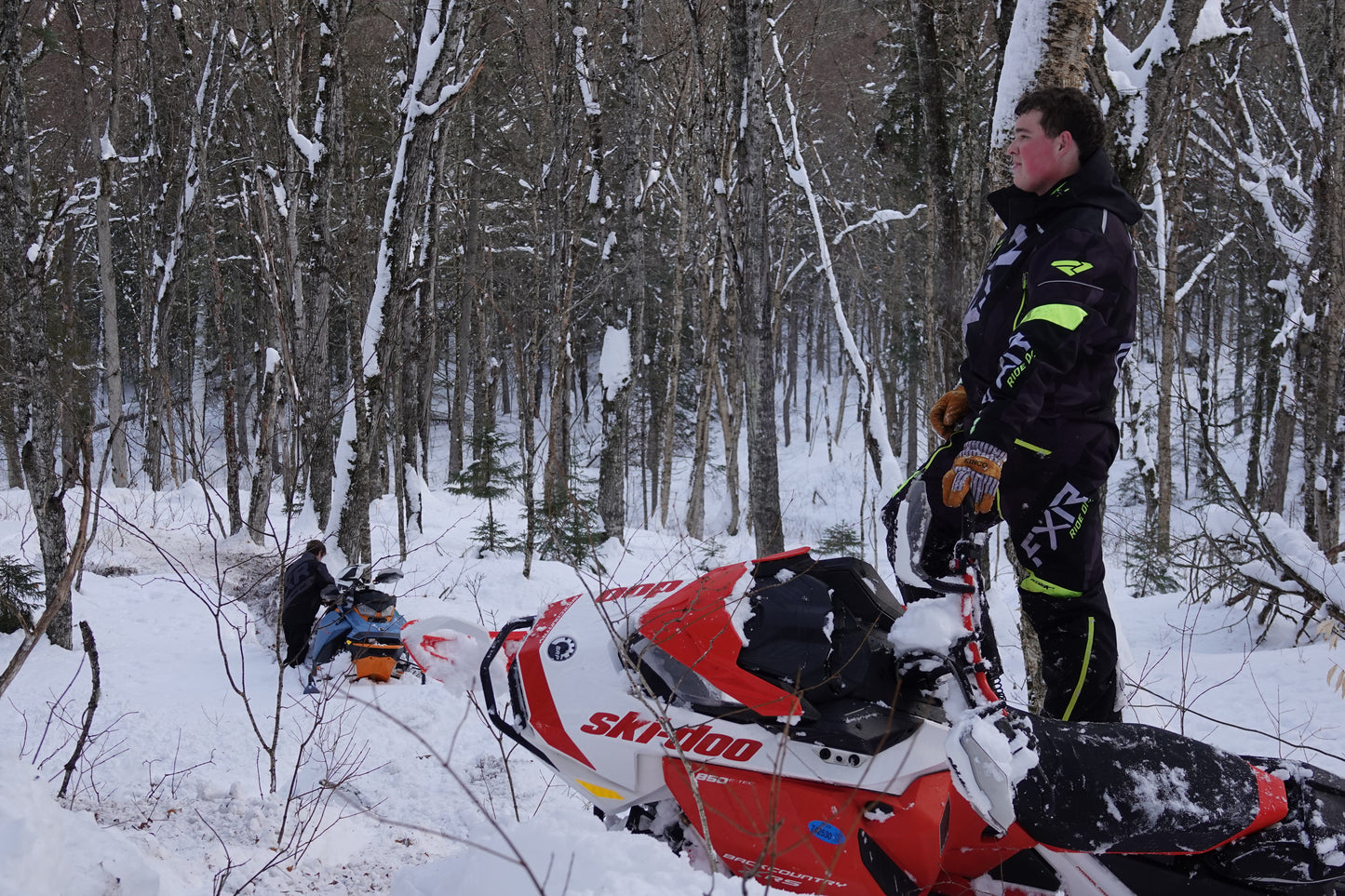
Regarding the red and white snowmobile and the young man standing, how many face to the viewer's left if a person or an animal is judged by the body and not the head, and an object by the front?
2

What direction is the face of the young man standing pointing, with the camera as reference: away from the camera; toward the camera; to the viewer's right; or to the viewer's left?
to the viewer's left

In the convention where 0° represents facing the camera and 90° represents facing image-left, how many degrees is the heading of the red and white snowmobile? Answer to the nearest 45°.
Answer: approximately 90°

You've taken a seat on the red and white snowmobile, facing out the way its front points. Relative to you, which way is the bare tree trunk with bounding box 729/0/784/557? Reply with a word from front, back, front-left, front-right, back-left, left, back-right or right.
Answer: right

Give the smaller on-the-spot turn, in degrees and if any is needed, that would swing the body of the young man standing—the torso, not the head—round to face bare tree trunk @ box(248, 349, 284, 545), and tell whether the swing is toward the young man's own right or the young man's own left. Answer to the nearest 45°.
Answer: approximately 45° to the young man's own right

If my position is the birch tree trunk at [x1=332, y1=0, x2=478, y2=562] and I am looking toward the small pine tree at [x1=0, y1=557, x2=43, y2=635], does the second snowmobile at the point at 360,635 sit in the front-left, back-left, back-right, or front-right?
front-left

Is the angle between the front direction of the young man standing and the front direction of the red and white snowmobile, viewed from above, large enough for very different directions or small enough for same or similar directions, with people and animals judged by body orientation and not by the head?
same or similar directions

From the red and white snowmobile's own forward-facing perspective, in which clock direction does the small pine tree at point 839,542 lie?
The small pine tree is roughly at 3 o'clock from the red and white snowmobile.

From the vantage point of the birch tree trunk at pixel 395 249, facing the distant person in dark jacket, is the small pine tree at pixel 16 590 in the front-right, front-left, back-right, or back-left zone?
front-right

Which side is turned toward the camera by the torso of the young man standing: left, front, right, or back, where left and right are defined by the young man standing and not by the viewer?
left

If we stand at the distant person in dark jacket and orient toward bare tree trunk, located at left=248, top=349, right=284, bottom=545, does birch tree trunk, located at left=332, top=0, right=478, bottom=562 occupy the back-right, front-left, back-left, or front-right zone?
front-right

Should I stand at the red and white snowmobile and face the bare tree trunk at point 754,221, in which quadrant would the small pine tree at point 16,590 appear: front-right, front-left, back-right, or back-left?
front-left
